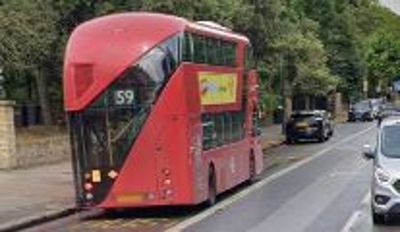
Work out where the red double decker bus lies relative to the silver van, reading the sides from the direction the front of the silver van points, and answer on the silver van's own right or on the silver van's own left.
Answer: on the silver van's own right

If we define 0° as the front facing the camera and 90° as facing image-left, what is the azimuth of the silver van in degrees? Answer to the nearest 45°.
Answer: approximately 0°
